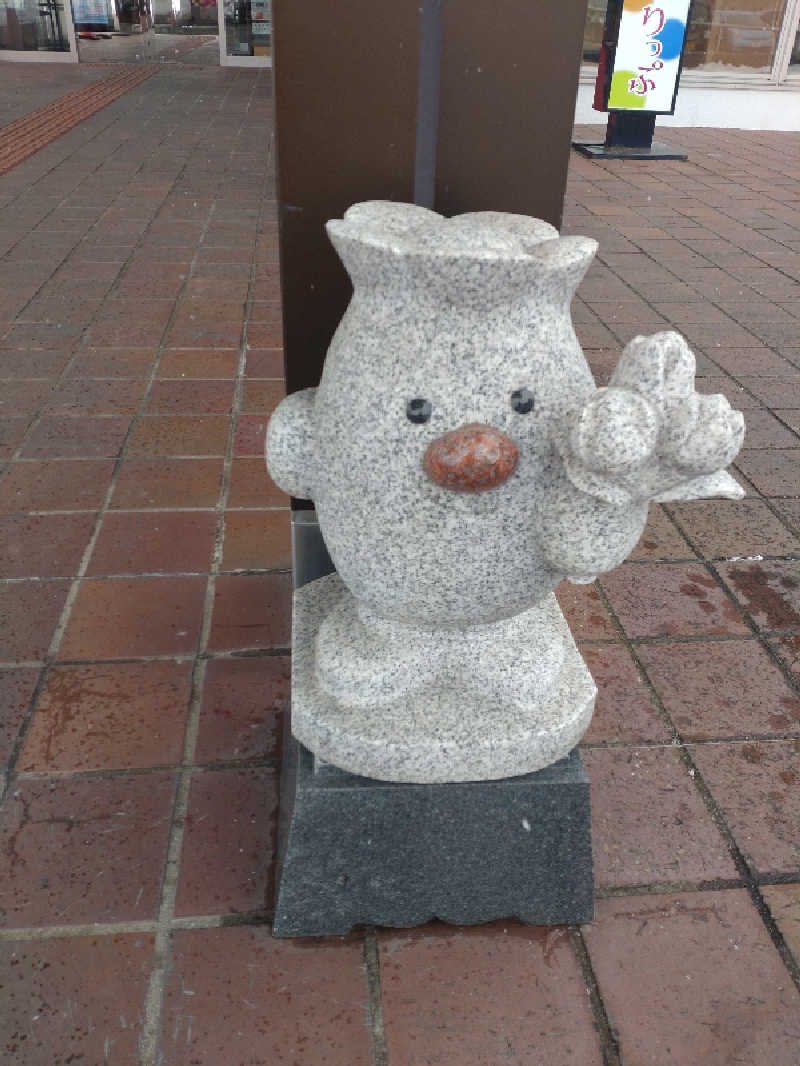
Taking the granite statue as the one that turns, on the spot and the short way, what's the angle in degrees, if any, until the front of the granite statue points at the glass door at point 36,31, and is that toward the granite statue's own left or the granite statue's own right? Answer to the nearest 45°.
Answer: approximately 135° to the granite statue's own right

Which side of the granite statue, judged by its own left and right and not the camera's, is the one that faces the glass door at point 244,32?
back

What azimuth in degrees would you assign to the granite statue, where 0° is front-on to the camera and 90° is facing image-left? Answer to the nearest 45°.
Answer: approximately 0°

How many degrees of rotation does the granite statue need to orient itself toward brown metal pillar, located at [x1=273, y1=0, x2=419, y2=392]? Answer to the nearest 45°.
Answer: approximately 135° to its right

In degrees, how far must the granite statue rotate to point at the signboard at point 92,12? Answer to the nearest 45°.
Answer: approximately 135° to its right

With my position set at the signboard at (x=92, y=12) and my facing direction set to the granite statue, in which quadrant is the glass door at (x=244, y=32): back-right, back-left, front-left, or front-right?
front-left

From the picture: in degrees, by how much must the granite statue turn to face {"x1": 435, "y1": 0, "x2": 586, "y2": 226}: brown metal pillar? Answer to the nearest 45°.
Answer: approximately 180°

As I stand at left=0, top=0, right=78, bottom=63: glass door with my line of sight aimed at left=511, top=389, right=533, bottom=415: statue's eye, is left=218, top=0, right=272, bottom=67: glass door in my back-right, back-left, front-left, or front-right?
front-left
